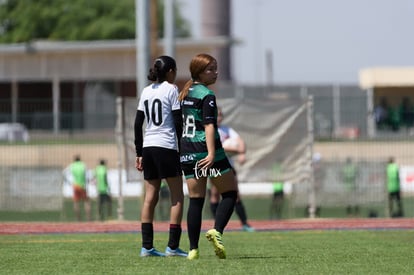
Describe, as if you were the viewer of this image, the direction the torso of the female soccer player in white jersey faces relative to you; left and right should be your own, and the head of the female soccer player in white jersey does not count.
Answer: facing away from the viewer and to the right of the viewer

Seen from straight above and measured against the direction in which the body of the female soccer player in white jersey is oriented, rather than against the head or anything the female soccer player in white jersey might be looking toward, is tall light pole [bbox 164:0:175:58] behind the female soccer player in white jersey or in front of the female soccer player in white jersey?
in front

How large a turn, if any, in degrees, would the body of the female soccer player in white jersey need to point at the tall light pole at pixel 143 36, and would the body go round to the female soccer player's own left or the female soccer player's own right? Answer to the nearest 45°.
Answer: approximately 45° to the female soccer player's own left
